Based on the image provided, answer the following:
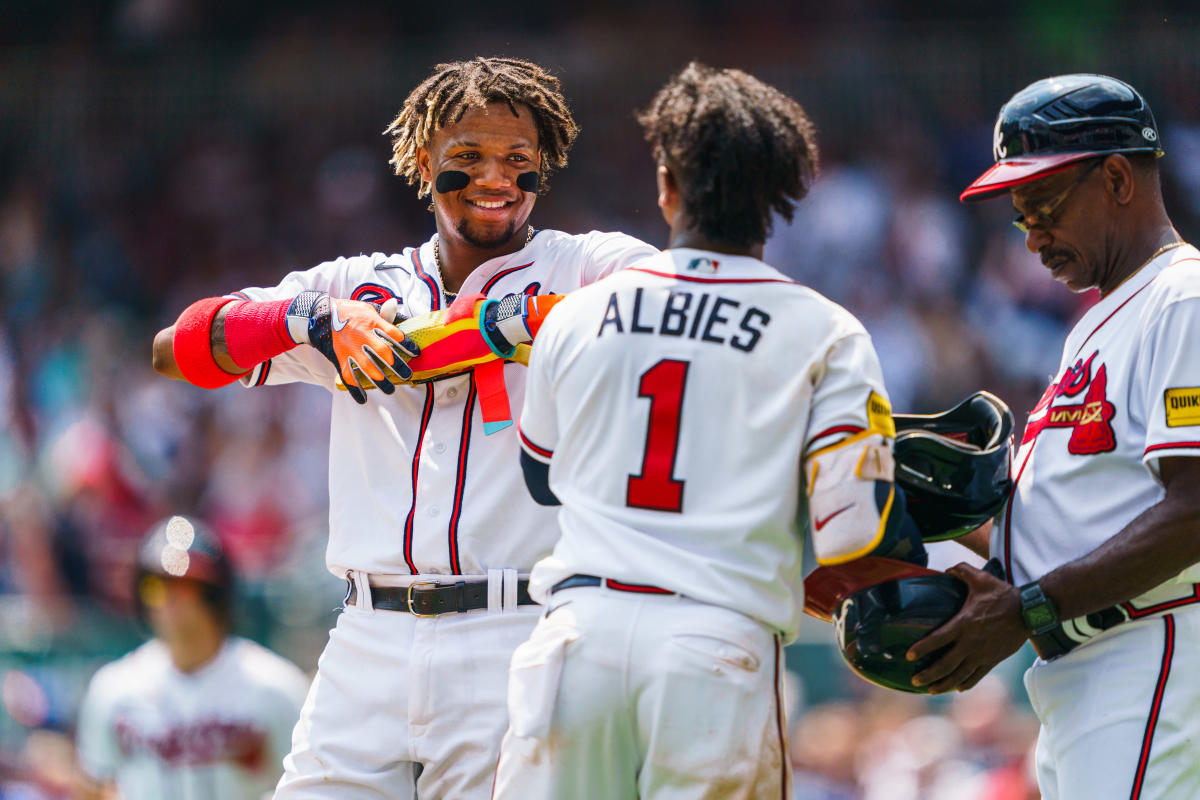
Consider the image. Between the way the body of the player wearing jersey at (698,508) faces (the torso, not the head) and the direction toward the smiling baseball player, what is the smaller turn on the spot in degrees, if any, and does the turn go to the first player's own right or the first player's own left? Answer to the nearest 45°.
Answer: approximately 45° to the first player's own left

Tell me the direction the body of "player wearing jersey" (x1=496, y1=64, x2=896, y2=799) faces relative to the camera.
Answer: away from the camera

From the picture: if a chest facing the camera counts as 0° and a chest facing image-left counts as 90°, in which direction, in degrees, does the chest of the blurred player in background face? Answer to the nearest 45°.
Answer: approximately 0°

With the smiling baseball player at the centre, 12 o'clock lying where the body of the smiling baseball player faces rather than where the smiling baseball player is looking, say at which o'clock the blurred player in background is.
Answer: The blurred player in background is roughly at 5 o'clock from the smiling baseball player.

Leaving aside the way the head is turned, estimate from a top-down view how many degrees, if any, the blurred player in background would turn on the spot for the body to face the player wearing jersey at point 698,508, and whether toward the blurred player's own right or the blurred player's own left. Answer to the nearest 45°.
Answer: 0° — they already face them

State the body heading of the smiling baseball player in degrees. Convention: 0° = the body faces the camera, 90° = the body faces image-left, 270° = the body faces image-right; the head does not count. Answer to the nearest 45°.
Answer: approximately 0°

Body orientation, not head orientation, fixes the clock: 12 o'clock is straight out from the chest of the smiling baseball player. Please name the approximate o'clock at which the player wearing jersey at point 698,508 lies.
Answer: The player wearing jersey is roughly at 11 o'clock from the smiling baseball player.

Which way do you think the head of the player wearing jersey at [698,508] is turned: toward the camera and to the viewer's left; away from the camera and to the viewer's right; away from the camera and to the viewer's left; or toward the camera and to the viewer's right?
away from the camera and to the viewer's left

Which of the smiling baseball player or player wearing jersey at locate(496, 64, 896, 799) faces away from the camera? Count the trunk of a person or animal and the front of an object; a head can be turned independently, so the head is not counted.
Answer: the player wearing jersey
